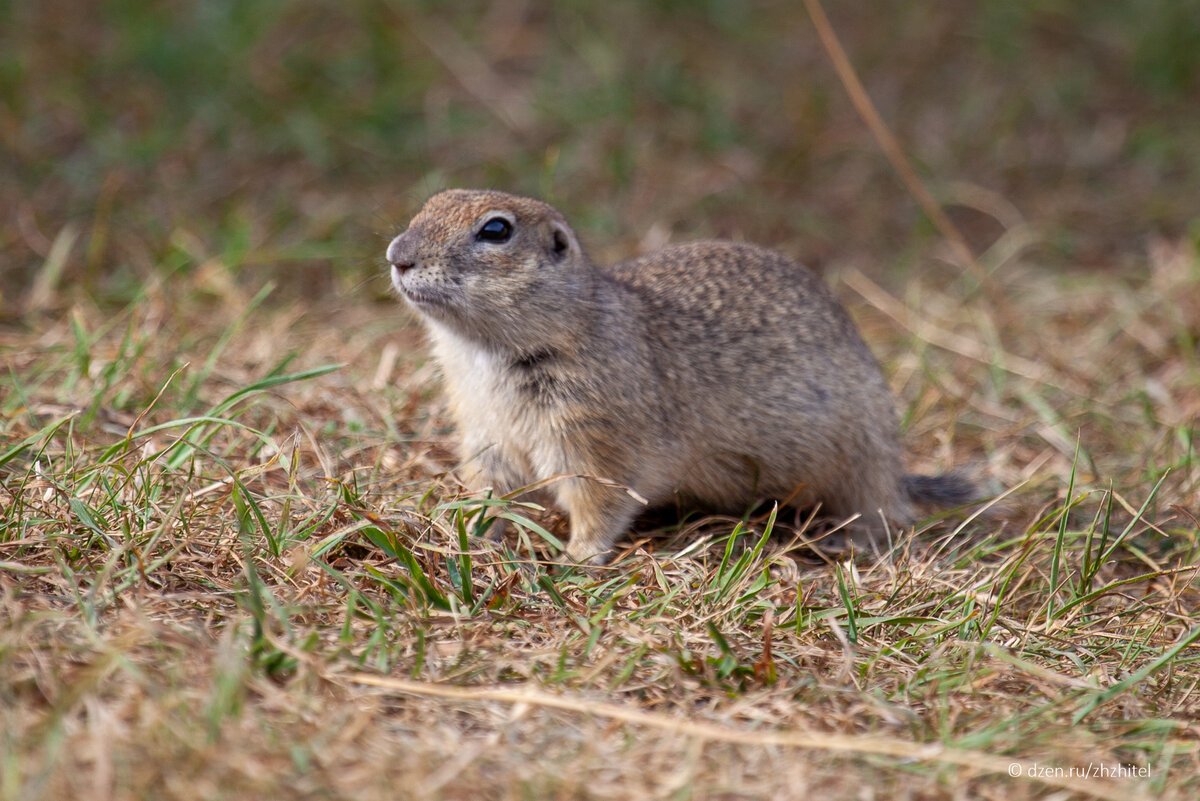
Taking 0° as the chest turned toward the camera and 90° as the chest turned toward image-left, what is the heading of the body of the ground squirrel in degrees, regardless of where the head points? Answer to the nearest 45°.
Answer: approximately 45°
